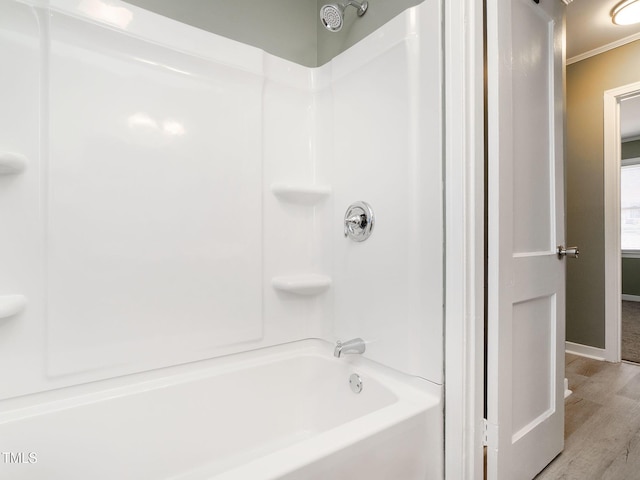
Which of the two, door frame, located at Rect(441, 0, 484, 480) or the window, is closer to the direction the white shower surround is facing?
the door frame

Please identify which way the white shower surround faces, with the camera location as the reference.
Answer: facing the viewer and to the right of the viewer

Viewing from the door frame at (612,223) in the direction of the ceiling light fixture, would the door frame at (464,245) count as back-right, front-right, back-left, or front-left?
front-right

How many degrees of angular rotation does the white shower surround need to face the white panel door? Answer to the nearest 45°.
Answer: approximately 45° to its left

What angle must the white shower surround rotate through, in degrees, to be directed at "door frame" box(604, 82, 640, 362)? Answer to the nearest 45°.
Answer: approximately 45° to its left

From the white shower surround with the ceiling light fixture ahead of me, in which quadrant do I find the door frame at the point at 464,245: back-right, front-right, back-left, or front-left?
front-right

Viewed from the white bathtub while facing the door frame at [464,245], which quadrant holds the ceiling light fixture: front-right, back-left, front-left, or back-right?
front-left
